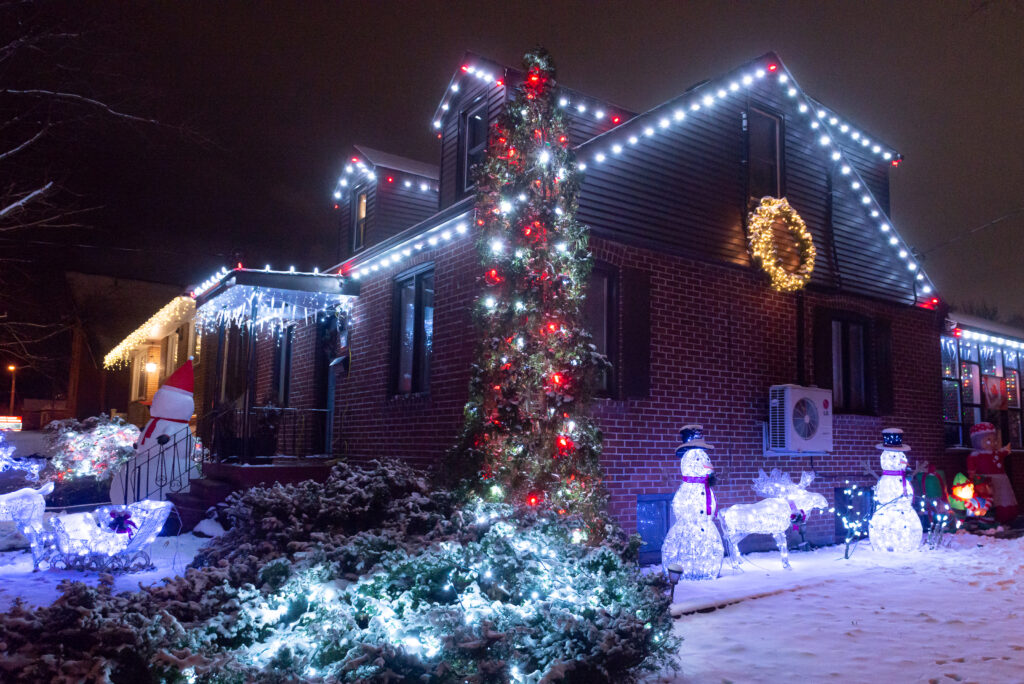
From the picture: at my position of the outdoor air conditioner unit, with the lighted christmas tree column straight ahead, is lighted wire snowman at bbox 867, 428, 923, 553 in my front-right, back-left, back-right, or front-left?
back-left

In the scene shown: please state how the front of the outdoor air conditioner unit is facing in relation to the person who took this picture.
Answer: facing the viewer and to the right of the viewer

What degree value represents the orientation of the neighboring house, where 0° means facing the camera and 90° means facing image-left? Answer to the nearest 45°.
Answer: approximately 45°

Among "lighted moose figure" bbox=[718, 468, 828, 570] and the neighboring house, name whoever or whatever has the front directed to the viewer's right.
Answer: the lighted moose figure

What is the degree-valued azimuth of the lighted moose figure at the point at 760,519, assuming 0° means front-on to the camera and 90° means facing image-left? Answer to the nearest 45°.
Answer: approximately 270°

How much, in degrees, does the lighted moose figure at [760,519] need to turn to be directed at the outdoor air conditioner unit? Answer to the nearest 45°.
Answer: approximately 90° to its left

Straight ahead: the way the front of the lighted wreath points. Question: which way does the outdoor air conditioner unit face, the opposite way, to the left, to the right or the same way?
the same way

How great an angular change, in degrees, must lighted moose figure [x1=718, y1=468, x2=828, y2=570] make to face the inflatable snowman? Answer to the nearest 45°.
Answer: approximately 180°

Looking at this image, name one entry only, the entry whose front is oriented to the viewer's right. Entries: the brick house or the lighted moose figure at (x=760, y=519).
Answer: the lighted moose figure

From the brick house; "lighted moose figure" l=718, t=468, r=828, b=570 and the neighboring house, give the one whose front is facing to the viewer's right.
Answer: the lighted moose figure

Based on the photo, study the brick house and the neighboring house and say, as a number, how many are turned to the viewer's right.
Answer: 0
